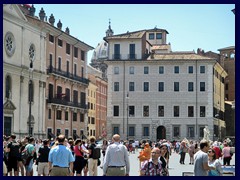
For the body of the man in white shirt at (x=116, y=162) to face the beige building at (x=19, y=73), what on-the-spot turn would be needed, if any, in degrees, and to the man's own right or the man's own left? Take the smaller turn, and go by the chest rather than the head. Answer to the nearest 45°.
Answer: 0° — they already face it

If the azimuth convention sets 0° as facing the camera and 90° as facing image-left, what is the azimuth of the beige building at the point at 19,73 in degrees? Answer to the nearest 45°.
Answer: approximately 315°

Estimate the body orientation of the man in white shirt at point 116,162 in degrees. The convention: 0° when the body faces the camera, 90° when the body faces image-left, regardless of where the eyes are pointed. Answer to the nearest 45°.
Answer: approximately 180°

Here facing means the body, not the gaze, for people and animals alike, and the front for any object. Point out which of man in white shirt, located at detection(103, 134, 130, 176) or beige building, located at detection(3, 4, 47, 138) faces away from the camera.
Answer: the man in white shirt

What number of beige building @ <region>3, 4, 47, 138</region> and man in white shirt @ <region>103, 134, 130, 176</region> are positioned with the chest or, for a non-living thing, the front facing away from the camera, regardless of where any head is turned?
1
